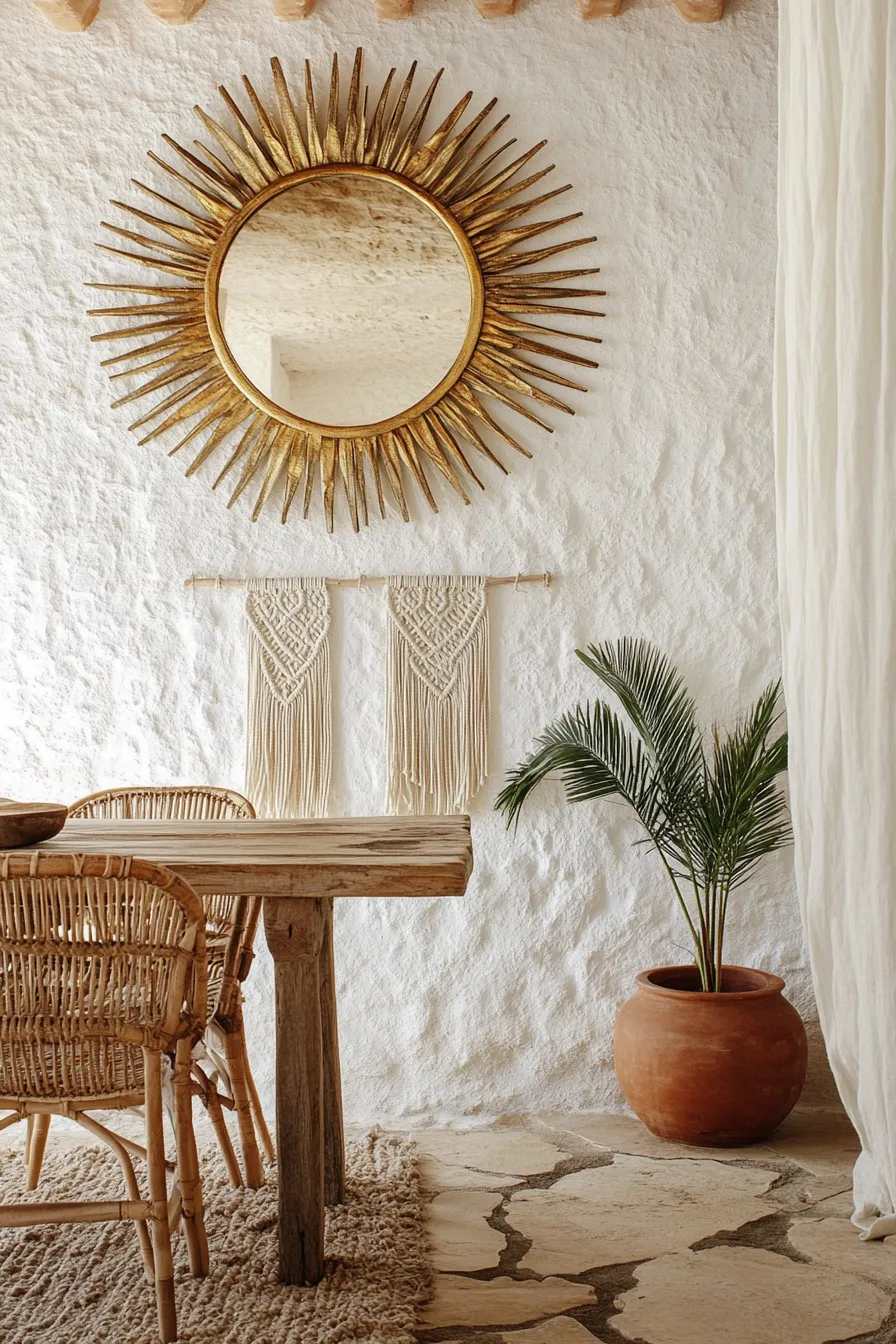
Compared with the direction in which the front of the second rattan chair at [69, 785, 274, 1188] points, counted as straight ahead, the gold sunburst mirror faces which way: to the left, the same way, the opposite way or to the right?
the same way

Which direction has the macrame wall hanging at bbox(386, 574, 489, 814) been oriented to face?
toward the camera

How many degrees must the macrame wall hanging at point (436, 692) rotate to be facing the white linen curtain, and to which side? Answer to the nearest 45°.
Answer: approximately 45° to its left

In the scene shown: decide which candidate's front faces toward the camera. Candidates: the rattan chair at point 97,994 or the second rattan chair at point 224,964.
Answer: the second rattan chair

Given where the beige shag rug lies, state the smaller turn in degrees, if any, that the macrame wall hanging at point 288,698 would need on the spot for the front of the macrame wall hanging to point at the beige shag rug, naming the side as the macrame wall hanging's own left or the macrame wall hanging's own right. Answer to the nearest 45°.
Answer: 0° — it already faces it

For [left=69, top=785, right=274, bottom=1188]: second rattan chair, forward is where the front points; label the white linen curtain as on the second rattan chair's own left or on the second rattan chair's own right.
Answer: on the second rattan chair's own left

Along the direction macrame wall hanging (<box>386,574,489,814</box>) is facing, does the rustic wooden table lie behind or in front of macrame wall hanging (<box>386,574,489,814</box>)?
in front

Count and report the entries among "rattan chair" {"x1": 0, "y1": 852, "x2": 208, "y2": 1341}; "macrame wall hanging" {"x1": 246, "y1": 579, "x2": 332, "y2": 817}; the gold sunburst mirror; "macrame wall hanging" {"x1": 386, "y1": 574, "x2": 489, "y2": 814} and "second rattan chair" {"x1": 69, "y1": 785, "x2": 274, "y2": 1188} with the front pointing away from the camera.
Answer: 1

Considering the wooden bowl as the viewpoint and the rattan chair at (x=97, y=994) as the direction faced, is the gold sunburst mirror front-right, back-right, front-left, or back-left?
back-left

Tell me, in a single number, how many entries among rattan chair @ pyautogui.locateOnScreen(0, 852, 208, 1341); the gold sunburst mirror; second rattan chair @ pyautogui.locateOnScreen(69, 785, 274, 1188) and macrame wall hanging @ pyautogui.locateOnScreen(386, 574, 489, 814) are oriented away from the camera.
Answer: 1

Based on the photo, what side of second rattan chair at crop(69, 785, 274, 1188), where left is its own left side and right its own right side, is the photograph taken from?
front

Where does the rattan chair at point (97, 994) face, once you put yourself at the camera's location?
facing away from the viewer

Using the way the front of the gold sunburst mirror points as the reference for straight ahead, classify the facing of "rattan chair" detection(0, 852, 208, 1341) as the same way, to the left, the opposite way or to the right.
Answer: the opposite way
